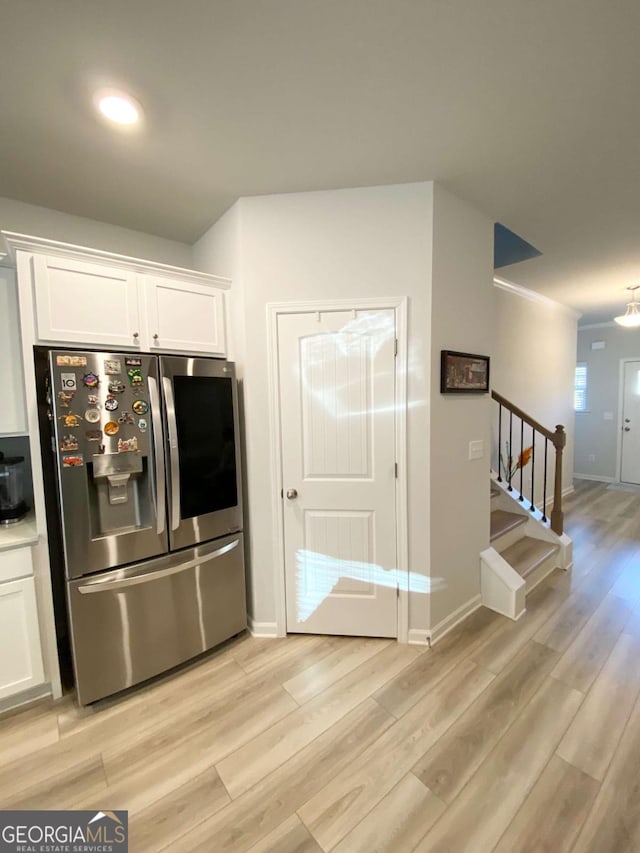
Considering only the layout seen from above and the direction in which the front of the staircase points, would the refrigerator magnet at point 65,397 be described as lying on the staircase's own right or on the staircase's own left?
on the staircase's own right

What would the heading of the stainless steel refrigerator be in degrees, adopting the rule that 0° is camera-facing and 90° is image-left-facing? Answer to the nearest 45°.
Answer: approximately 315°

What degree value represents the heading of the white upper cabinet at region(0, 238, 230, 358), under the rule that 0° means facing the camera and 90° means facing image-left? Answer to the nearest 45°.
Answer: approximately 315°

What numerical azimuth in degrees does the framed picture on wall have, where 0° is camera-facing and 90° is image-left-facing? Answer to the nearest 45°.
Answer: approximately 315°
